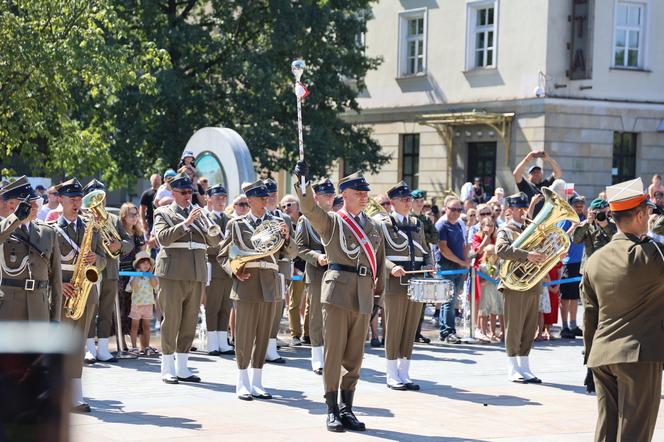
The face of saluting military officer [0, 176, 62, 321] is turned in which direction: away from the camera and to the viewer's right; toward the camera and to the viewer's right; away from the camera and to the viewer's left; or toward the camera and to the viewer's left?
toward the camera and to the viewer's right

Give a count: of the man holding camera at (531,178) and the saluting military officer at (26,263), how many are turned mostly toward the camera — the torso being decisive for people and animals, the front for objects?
2

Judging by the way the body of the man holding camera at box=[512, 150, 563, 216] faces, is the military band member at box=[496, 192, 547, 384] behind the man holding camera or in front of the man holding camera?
in front

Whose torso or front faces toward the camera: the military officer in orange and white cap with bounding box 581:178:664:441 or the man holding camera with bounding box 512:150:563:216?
the man holding camera

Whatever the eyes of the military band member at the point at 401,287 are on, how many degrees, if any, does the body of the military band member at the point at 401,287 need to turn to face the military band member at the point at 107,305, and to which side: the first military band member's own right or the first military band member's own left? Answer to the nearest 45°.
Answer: approximately 135° to the first military band member's own right

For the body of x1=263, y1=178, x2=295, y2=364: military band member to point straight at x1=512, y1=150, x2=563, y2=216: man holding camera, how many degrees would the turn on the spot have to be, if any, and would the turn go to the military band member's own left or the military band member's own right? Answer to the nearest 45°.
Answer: approximately 90° to the military band member's own left

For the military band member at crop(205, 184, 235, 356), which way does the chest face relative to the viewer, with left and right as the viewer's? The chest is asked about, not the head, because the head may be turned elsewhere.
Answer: facing the viewer and to the right of the viewer

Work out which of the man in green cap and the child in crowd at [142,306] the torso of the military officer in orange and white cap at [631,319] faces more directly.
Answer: the man in green cap

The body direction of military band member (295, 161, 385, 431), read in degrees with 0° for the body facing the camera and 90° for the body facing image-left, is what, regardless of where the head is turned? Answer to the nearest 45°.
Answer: approximately 315°

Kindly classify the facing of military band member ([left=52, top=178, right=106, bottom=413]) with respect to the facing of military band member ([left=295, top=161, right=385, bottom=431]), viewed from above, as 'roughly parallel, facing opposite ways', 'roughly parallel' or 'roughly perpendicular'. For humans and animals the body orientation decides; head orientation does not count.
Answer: roughly parallel

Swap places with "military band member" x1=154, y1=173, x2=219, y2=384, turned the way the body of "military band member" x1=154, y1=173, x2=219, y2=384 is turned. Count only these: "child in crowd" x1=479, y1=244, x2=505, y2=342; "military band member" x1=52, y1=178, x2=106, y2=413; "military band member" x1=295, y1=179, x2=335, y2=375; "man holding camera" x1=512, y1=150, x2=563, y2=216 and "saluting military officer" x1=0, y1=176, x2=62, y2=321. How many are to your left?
3

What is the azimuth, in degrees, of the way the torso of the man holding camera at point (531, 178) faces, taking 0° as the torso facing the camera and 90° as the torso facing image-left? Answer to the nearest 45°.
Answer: approximately 0°
